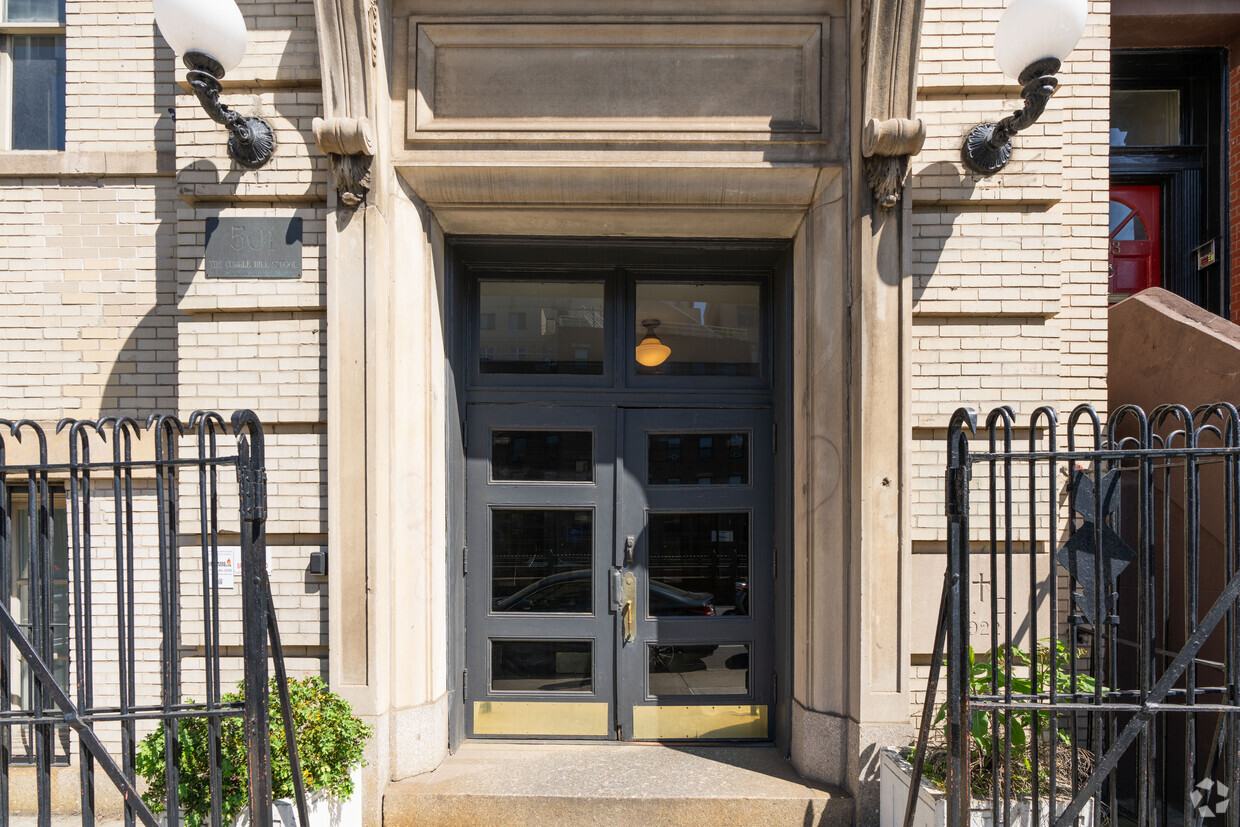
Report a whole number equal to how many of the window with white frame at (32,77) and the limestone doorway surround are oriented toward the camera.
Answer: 2

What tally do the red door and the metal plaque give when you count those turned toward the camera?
2

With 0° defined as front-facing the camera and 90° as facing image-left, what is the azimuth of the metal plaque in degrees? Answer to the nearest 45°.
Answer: approximately 0°

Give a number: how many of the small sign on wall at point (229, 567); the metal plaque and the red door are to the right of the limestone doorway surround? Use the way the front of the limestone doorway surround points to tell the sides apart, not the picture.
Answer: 2

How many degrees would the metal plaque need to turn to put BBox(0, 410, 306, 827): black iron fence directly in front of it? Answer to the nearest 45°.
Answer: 0° — it already faces it

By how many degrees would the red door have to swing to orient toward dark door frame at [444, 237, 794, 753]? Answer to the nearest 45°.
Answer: approximately 45° to its right
